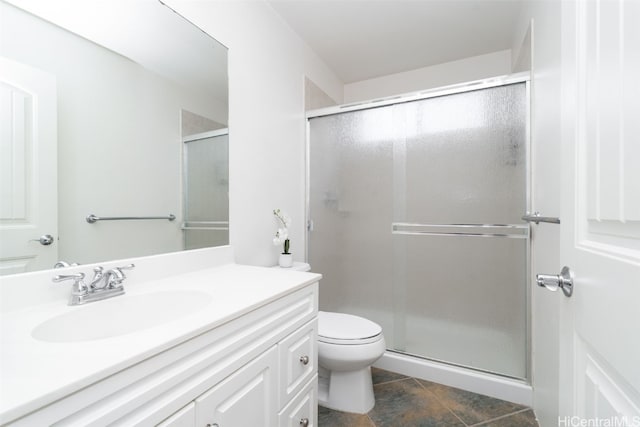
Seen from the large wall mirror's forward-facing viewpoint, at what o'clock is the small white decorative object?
The small white decorative object is roughly at 10 o'clock from the large wall mirror.

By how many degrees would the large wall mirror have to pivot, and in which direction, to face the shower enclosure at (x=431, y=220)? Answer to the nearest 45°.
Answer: approximately 45° to its left

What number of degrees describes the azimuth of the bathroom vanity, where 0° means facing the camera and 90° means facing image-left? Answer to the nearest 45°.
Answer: approximately 315°

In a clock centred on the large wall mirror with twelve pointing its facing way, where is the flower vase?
The flower vase is roughly at 10 o'clock from the large wall mirror.

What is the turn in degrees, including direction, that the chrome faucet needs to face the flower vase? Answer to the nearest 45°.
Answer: approximately 90° to its left

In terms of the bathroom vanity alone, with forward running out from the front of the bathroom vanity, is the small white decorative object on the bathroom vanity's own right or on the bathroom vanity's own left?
on the bathroom vanity's own left

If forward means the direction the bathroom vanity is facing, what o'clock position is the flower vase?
The flower vase is roughly at 9 o'clock from the bathroom vanity.

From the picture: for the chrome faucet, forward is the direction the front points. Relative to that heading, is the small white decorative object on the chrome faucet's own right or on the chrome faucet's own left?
on the chrome faucet's own left
